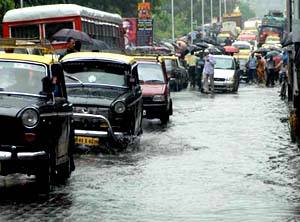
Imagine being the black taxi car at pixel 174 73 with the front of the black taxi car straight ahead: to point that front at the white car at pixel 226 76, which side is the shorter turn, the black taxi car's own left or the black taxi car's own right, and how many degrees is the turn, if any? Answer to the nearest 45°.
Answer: approximately 90° to the black taxi car's own left

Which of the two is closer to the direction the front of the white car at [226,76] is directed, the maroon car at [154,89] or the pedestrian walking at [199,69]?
the maroon car

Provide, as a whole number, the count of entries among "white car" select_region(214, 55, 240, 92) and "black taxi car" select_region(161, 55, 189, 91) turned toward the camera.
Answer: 2

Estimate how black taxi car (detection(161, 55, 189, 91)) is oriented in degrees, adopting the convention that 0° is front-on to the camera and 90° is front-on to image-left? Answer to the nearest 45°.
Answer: approximately 0°

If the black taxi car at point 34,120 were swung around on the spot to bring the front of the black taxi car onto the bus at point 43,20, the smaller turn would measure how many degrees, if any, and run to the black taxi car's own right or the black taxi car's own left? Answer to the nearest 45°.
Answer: approximately 180°

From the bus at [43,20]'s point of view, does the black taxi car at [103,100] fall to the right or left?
on its left

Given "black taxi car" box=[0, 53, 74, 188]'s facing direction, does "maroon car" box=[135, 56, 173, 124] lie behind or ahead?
behind
